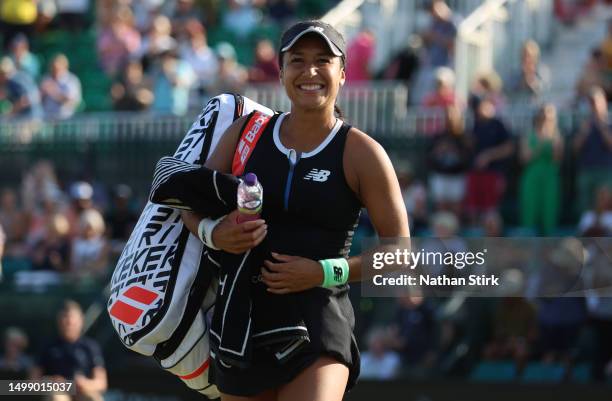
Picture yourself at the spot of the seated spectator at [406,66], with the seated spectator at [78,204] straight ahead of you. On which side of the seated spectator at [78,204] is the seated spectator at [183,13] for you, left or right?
right

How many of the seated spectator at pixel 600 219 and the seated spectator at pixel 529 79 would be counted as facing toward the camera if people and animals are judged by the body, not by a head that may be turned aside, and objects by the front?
2

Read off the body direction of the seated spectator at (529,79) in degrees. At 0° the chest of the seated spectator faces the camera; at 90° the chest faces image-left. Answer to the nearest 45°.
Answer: approximately 0°
